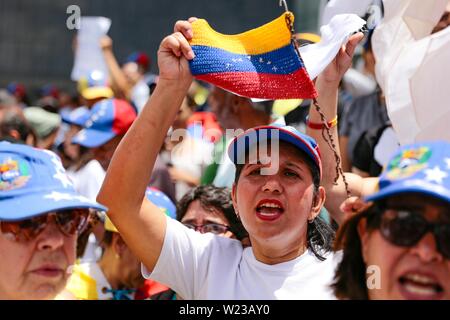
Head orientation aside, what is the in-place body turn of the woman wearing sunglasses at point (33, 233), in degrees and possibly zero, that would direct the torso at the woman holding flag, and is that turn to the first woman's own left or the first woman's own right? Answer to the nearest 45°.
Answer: approximately 45° to the first woman's own left

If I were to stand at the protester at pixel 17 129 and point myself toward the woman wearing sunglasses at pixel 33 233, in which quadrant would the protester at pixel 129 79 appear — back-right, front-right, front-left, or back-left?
back-left

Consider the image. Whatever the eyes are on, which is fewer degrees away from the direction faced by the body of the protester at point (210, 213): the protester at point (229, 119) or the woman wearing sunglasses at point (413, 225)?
the woman wearing sunglasses

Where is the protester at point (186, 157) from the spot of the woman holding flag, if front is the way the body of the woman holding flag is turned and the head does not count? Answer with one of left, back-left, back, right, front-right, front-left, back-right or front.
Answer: back
